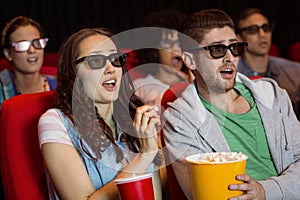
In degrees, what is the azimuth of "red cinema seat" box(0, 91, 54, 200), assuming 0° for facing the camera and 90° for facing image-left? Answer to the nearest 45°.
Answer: approximately 315°

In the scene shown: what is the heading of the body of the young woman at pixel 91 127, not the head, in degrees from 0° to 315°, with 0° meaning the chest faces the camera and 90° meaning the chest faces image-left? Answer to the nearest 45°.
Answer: approximately 315°

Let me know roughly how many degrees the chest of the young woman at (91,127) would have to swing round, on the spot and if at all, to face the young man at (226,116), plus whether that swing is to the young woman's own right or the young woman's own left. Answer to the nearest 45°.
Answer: approximately 45° to the young woman's own left

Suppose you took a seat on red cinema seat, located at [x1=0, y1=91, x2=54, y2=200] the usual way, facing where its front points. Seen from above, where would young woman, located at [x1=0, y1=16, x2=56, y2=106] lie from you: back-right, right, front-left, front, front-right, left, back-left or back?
back-left

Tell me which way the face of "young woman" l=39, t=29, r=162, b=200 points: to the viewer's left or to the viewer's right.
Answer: to the viewer's right

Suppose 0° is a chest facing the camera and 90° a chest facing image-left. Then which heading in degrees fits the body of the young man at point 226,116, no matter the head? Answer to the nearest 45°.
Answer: approximately 315°

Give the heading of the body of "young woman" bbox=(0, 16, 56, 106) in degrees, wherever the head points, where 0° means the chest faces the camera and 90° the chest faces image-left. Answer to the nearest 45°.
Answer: approximately 315°

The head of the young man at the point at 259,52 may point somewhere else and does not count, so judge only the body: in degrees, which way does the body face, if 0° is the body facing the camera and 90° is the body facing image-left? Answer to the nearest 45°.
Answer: approximately 315°

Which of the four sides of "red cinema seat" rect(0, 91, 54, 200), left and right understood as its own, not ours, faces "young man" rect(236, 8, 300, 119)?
left
